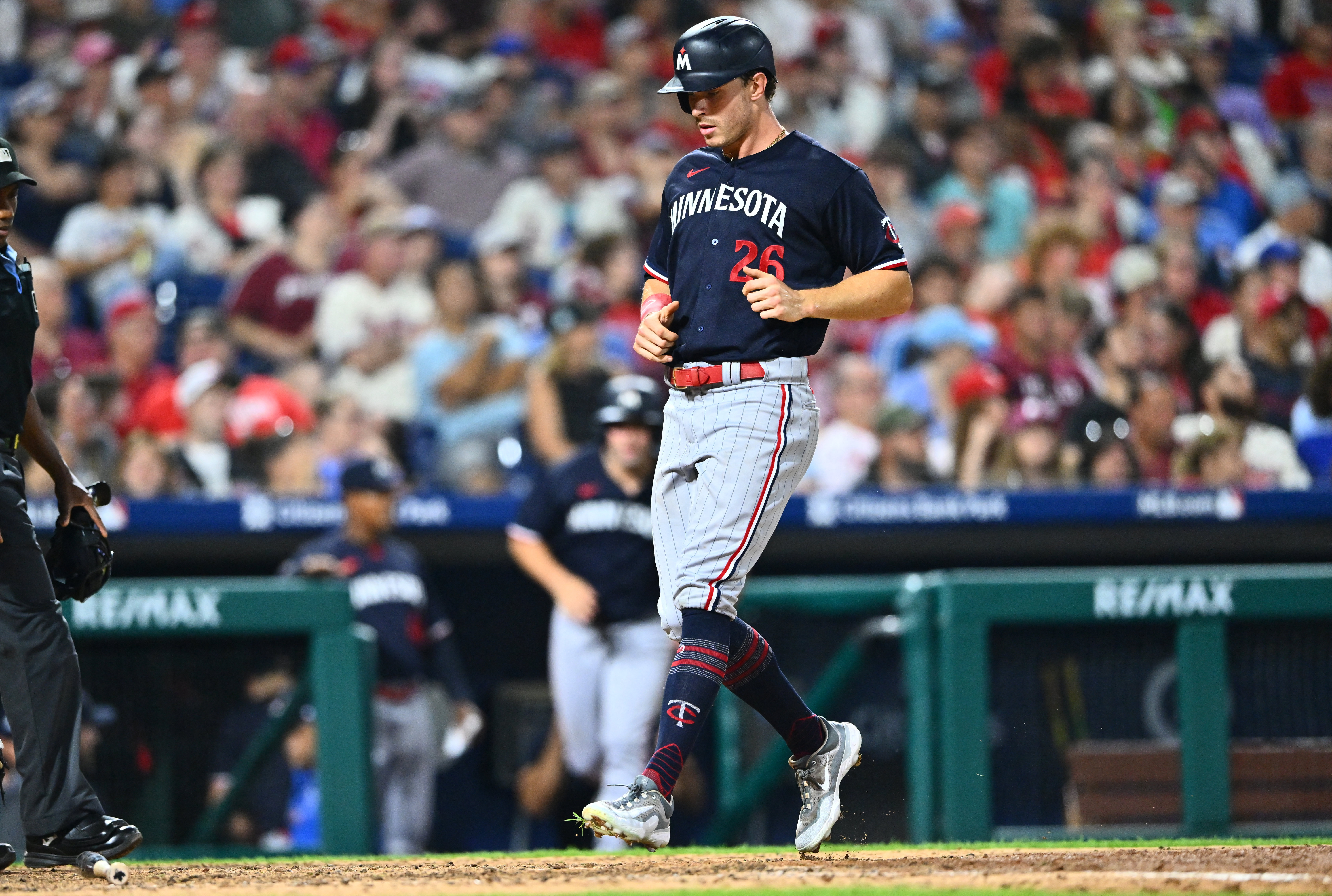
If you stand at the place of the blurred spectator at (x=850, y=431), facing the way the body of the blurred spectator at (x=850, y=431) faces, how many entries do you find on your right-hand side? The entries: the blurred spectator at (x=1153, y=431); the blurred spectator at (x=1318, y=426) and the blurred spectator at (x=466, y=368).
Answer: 1

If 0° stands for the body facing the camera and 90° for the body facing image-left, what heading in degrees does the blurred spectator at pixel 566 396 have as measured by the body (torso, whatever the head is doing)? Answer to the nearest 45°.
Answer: approximately 315°

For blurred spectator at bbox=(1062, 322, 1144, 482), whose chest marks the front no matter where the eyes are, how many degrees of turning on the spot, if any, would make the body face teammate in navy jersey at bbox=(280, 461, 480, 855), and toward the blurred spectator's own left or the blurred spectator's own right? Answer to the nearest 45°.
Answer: approximately 90° to the blurred spectator's own right

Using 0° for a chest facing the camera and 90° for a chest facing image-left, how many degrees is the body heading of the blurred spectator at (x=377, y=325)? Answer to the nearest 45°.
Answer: approximately 0°

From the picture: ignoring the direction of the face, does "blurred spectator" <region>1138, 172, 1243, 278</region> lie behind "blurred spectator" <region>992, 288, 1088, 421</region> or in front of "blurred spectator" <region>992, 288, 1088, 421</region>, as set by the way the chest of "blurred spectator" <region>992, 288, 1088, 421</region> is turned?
behind
